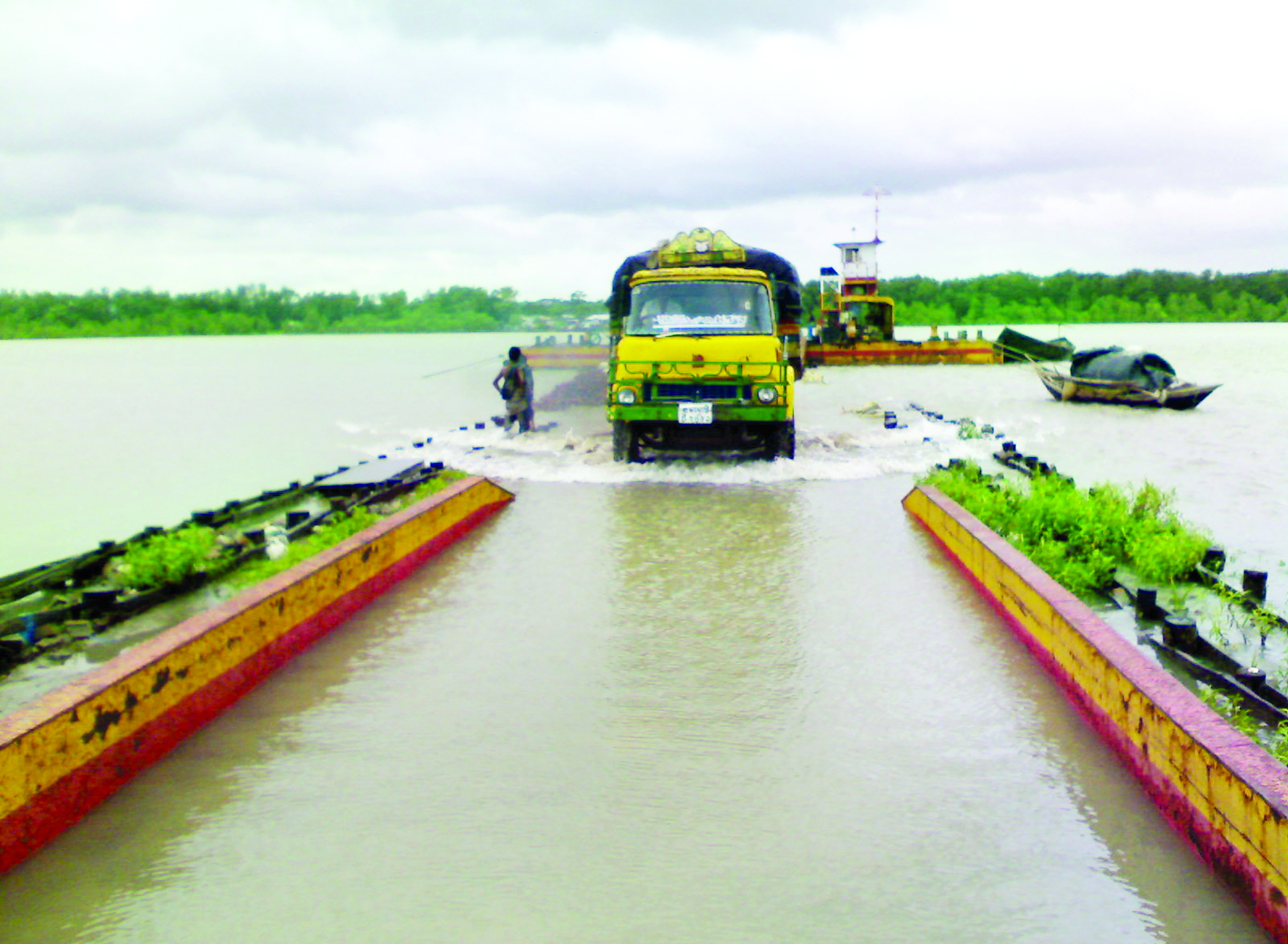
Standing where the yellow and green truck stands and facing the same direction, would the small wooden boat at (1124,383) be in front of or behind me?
behind

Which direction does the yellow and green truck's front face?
toward the camera

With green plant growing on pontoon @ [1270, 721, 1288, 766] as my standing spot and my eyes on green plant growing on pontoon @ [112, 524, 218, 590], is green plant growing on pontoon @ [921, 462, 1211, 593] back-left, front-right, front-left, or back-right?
front-right

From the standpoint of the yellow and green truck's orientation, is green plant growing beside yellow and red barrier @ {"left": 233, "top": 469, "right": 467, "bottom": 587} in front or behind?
in front

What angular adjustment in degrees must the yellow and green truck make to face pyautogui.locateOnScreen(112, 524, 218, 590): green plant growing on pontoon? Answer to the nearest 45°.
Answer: approximately 45° to its right

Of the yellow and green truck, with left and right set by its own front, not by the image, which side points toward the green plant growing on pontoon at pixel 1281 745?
front

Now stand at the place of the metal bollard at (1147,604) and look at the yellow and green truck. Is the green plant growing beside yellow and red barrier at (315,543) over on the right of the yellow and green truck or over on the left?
left

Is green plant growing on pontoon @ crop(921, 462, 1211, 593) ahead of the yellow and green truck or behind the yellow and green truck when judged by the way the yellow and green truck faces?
ahead

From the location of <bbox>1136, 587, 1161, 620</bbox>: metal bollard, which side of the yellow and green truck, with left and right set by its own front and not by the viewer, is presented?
front

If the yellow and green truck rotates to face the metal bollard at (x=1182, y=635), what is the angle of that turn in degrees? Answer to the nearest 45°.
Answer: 0° — it already faces it
